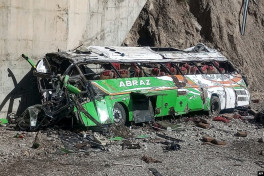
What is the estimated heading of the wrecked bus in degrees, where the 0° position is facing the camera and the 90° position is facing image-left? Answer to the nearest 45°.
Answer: approximately 45°

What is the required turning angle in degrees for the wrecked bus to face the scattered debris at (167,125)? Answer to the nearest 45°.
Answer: approximately 135° to its left

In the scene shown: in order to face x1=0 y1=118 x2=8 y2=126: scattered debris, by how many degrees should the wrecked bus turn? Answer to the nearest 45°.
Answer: approximately 45° to its right

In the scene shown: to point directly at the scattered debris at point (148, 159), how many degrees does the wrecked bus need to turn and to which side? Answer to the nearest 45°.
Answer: approximately 45° to its left

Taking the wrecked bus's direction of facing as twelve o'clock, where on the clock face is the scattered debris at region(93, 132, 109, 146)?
The scattered debris is roughly at 11 o'clock from the wrecked bus.

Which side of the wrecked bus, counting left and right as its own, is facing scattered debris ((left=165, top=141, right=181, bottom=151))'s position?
left

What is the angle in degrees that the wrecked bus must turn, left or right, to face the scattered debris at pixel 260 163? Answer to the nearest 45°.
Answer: approximately 90° to its left
